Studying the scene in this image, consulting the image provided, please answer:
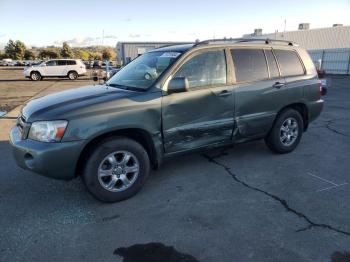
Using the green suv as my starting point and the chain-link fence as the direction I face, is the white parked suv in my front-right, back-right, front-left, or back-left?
front-left

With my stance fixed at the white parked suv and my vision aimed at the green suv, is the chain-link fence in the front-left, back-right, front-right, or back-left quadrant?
front-left

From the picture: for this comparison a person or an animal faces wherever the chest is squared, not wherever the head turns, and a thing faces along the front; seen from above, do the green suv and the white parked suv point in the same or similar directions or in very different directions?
same or similar directions

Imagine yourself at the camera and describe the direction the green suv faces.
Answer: facing the viewer and to the left of the viewer

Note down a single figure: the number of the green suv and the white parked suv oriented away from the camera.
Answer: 0

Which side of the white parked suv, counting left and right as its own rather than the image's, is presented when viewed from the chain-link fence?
back

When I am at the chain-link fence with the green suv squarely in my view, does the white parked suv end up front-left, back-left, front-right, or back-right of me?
front-right

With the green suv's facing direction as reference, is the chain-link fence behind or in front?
behind

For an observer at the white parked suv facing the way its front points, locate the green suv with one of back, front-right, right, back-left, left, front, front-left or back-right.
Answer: left

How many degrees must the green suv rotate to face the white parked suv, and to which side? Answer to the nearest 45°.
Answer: approximately 135° to its right

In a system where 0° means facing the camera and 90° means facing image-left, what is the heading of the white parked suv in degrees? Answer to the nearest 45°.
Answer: approximately 90°

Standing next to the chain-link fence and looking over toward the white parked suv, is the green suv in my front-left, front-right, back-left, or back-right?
front-left
